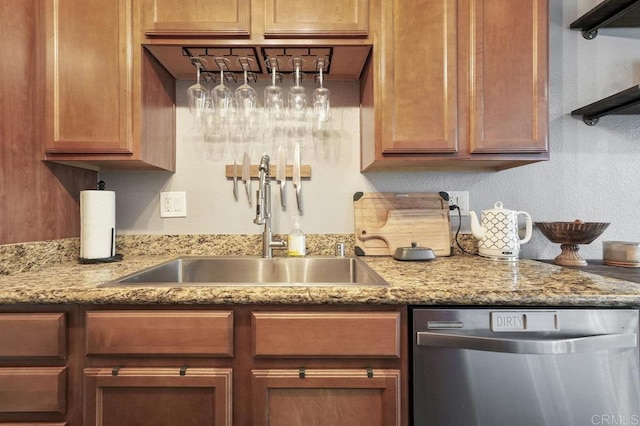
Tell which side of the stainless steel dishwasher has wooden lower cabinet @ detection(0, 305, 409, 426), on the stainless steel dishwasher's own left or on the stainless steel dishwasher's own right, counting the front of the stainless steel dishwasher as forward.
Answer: on the stainless steel dishwasher's own right

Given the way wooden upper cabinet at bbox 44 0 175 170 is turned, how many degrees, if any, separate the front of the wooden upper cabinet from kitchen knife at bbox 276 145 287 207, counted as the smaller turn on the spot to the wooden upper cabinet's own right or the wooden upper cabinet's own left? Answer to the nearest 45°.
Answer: approximately 90° to the wooden upper cabinet's own left

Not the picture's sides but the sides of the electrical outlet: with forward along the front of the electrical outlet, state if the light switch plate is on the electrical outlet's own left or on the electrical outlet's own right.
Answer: on the electrical outlet's own right

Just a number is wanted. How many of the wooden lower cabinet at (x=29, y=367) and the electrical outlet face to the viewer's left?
0

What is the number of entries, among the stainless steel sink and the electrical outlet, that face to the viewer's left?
0
